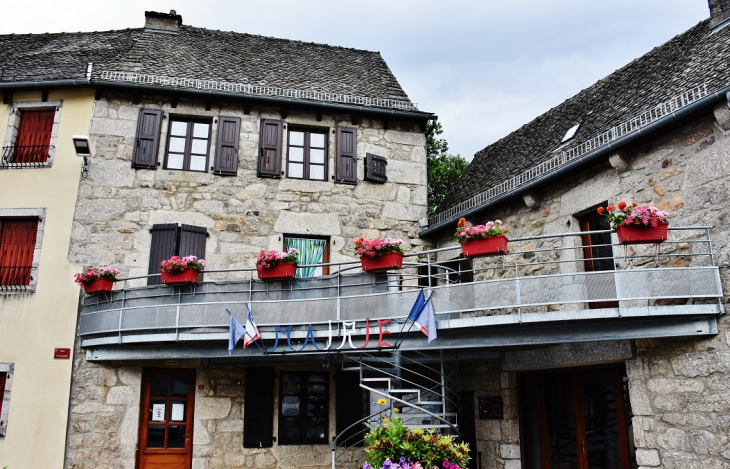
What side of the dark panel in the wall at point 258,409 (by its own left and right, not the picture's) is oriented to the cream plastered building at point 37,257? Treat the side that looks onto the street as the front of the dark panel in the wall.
right

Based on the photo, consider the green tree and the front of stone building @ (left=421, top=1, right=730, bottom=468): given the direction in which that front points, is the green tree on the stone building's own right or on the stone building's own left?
on the stone building's own right

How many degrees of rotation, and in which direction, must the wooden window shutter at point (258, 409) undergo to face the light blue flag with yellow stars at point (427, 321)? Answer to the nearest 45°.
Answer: approximately 45° to its left

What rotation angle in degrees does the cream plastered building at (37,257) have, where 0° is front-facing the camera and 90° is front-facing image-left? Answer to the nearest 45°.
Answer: approximately 0°

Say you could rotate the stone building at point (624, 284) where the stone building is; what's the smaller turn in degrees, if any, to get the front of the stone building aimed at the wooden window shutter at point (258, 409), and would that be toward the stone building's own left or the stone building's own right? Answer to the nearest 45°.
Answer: approximately 45° to the stone building's own right

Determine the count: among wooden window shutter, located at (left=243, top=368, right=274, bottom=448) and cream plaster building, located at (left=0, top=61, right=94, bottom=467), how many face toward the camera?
2
